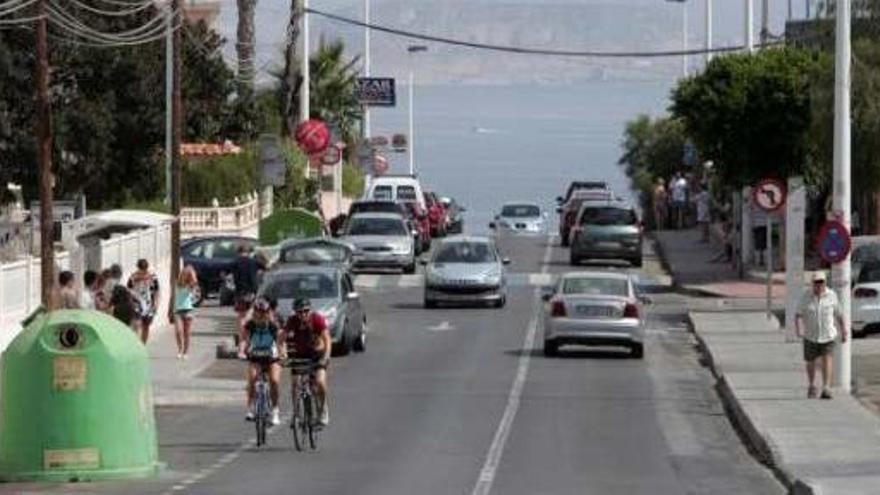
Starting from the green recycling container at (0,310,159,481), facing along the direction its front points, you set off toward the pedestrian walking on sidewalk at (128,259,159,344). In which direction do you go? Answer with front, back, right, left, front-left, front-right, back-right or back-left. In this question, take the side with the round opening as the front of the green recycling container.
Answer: back

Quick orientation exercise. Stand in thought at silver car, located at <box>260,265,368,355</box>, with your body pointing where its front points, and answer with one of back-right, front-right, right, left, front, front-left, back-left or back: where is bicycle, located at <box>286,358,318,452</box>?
front-left

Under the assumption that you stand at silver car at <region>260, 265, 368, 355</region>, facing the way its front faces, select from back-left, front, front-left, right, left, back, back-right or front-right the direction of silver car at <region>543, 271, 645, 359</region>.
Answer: back-left

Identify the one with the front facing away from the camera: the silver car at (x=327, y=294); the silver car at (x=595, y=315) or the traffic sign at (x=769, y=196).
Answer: the silver car at (x=595, y=315)

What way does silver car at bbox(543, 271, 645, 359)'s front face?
away from the camera
